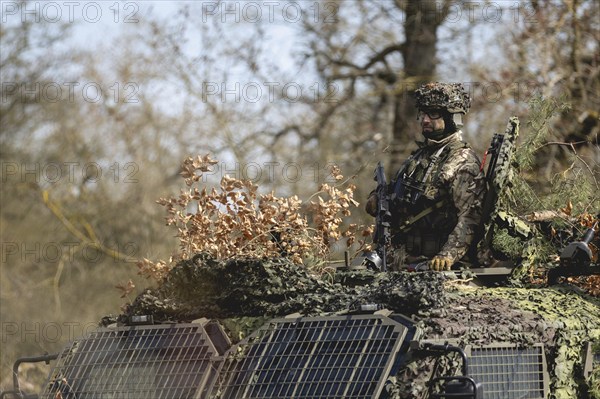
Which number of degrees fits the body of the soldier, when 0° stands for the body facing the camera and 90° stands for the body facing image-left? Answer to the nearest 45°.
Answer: approximately 45°

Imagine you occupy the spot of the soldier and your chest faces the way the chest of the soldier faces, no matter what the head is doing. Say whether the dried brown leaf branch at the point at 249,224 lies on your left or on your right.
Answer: on your right
